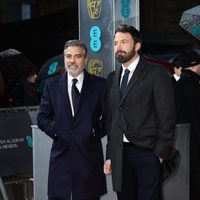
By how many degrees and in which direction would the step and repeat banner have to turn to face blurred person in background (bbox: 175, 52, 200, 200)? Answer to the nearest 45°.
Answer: approximately 45° to its left

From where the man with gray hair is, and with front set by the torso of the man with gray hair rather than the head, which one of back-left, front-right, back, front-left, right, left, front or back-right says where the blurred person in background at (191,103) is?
back-left

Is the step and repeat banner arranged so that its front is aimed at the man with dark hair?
yes

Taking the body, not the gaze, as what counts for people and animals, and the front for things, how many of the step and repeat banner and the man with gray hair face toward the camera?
2

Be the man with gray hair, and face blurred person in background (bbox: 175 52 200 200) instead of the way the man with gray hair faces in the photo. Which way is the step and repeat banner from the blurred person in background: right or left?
left

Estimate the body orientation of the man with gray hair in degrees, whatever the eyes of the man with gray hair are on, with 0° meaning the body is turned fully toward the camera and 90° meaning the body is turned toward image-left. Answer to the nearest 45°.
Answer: approximately 0°

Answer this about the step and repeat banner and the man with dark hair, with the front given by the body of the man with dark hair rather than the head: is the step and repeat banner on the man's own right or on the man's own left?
on the man's own right

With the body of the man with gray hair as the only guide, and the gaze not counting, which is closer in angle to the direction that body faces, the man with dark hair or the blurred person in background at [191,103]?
the man with dark hair

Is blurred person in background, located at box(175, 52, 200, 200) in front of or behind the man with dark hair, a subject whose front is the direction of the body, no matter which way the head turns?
behind

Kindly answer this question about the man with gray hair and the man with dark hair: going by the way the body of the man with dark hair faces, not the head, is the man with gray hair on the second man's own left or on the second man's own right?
on the second man's own right

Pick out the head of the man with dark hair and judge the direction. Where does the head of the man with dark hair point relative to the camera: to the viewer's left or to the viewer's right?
to the viewer's left
